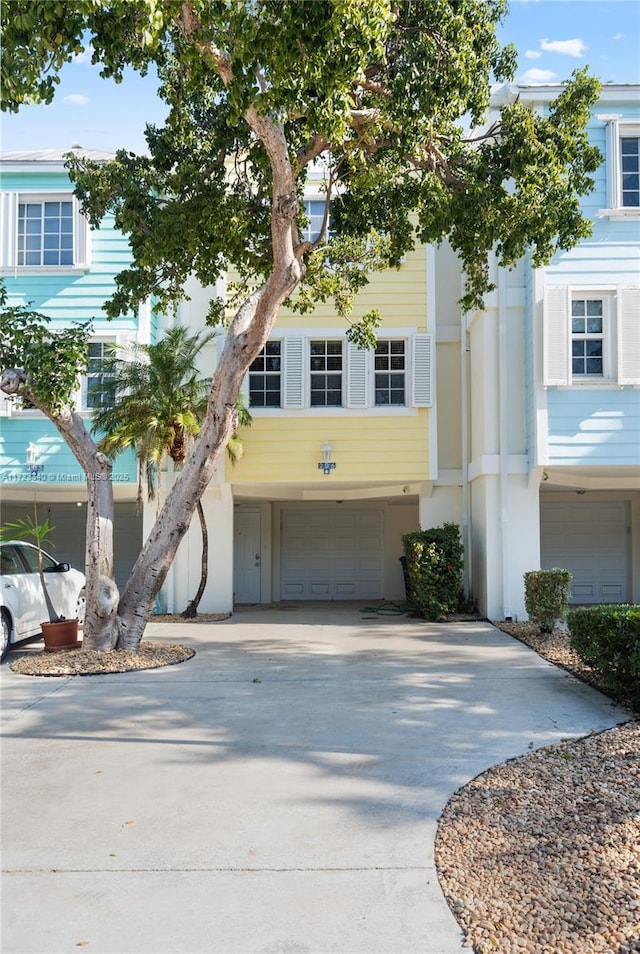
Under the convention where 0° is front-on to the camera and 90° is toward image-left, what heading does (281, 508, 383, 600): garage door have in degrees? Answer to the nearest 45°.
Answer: approximately 0°

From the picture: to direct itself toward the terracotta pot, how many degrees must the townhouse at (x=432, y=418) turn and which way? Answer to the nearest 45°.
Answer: approximately 45° to its right

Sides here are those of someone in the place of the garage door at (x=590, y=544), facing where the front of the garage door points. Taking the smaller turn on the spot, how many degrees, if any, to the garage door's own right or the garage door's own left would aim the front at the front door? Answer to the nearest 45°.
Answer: approximately 90° to the garage door's own right

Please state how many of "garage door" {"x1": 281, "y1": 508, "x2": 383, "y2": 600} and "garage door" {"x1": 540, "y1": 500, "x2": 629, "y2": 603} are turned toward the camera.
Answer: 2

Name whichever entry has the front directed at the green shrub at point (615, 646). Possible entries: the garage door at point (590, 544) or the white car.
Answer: the garage door

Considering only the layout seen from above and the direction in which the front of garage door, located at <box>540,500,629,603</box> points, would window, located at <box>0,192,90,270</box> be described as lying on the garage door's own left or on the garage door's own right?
on the garage door's own right

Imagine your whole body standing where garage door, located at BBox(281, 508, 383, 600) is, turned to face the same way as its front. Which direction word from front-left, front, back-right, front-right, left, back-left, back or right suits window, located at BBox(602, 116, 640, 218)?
front-left

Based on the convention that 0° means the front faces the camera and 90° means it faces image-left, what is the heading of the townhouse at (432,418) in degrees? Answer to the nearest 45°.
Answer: approximately 0°

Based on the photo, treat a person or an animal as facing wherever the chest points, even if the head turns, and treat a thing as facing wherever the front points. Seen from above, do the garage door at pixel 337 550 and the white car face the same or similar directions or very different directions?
very different directions

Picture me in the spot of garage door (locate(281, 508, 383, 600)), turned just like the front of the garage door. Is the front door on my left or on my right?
on my right

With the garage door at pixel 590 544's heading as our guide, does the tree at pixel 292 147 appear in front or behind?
in front
